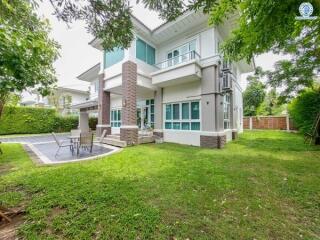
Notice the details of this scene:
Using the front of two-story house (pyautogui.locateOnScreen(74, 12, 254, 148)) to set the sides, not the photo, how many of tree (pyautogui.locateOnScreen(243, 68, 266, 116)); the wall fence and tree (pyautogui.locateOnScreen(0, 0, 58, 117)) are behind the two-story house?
2

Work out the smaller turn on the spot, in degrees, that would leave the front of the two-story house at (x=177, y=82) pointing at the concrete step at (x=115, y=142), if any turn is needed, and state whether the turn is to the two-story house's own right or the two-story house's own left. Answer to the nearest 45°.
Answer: approximately 45° to the two-story house's own right

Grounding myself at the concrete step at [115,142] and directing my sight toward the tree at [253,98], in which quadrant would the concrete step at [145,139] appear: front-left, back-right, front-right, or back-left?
front-right

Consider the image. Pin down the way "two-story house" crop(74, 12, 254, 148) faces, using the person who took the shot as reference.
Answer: facing the viewer and to the left of the viewer

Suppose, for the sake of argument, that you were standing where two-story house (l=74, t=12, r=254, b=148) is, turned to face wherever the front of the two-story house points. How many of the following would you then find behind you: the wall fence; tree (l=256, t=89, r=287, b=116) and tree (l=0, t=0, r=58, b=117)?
2

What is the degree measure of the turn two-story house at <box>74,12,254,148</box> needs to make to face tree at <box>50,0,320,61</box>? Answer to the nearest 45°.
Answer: approximately 45° to its left

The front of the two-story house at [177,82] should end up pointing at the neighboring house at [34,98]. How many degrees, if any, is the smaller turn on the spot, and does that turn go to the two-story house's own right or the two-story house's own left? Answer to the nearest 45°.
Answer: approximately 45° to the two-story house's own right

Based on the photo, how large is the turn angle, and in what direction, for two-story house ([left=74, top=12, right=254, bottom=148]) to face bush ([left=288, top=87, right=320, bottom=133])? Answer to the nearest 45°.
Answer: approximately 135° to its left

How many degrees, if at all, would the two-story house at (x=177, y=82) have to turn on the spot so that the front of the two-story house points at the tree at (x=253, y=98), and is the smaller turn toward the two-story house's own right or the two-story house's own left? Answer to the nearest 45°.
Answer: approximately 180°

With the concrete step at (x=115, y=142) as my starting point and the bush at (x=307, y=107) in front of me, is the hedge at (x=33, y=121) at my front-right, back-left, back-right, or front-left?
back-left

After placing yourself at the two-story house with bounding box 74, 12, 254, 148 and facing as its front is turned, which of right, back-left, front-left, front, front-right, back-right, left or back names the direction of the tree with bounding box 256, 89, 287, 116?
back

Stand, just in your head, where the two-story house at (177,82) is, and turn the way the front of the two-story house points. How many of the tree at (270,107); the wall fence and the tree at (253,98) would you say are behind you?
3

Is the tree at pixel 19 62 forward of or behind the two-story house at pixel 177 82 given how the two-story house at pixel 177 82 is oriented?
forward

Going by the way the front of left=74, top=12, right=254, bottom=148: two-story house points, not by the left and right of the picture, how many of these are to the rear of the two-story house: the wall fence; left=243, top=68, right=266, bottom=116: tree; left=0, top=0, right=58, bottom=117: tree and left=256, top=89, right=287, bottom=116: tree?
3

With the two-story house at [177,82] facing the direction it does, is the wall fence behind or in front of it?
behind
